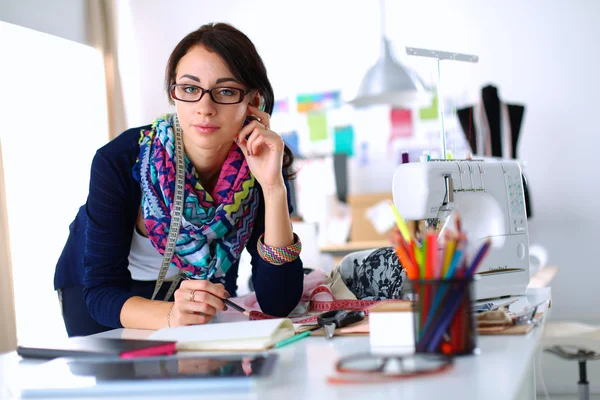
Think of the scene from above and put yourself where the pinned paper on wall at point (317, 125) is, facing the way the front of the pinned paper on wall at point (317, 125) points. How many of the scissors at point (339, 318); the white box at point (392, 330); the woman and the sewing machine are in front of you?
4

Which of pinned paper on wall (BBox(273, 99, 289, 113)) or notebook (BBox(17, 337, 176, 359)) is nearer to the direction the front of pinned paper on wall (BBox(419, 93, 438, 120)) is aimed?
the notebook

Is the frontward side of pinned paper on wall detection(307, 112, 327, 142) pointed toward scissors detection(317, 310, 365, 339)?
yes

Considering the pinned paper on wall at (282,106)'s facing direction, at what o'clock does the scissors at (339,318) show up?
The scissors is roughly at 12 o'clock from the pinned paper on wall.

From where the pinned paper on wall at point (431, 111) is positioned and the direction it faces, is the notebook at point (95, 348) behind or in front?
in front

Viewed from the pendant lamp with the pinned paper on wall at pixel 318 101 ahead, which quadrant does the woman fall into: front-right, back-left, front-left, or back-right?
back-left

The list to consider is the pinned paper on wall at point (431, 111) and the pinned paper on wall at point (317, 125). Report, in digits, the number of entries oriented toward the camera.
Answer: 2

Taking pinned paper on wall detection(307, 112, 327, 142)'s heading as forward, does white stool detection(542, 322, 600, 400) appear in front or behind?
in front

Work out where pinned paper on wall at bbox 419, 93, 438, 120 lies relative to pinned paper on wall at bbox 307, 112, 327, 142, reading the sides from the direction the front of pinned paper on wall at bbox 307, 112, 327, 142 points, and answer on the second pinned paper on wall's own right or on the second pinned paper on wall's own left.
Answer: on the second pinned paper on wall's own left

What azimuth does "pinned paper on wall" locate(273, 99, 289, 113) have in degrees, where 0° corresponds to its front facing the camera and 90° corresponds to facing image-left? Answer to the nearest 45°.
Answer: approximately 0°

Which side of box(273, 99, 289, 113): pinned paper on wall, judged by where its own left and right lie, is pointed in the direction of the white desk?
front

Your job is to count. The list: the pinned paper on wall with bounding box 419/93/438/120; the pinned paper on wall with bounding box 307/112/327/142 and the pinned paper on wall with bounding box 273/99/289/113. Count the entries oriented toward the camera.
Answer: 3
